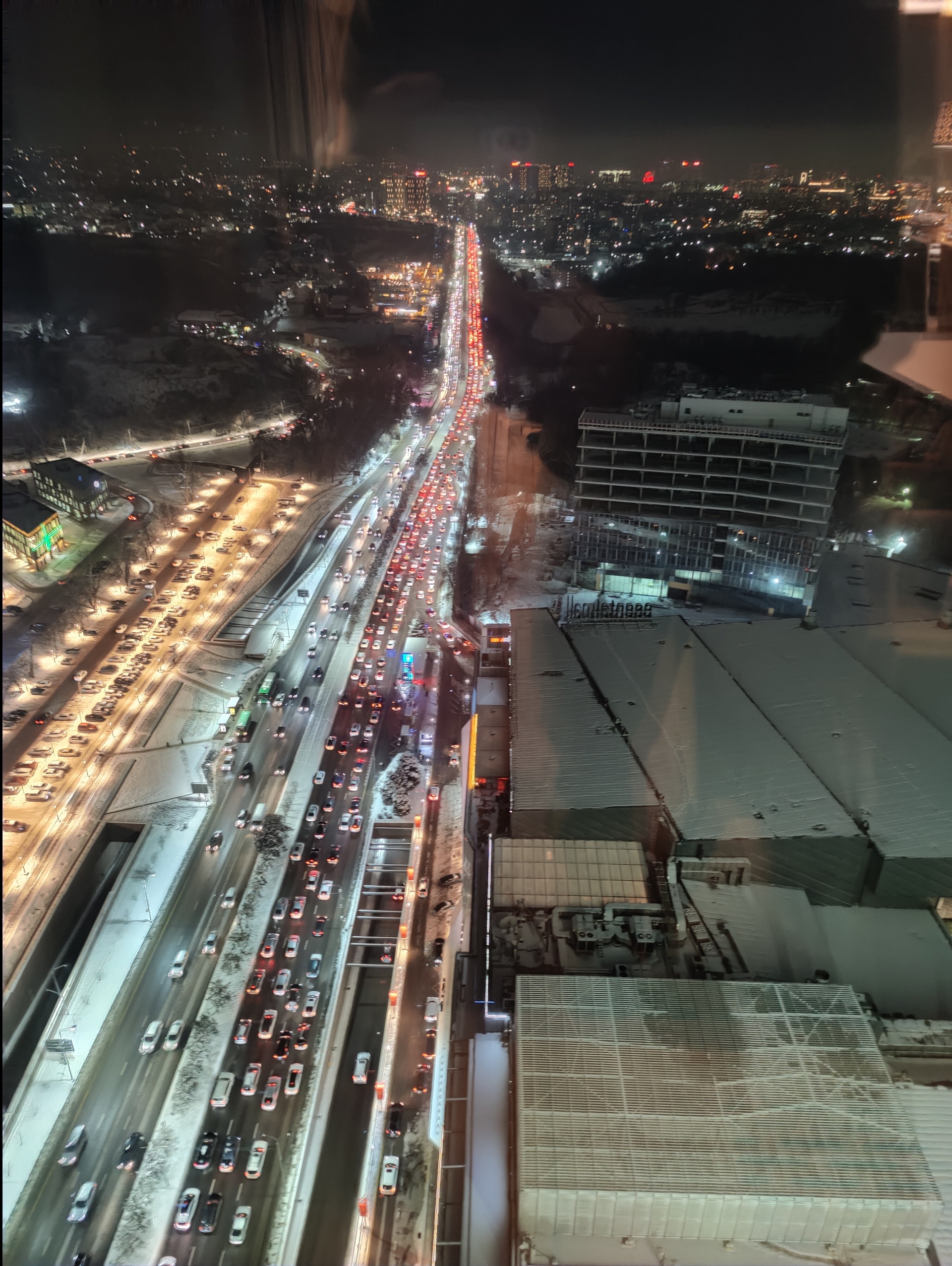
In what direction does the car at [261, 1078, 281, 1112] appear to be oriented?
away from the camera

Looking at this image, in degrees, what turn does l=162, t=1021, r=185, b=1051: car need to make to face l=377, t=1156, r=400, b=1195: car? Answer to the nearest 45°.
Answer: approximately 90° to its left

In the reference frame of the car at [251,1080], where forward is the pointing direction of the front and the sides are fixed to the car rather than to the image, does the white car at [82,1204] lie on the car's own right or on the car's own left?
on the car's own left

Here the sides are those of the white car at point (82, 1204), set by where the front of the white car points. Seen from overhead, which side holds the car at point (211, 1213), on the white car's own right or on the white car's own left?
on the white car's own left

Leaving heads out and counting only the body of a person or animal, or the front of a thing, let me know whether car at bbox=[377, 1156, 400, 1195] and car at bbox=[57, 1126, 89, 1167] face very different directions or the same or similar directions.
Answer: very different directions

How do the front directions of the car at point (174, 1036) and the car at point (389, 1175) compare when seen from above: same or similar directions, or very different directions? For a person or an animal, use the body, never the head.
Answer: very different directions

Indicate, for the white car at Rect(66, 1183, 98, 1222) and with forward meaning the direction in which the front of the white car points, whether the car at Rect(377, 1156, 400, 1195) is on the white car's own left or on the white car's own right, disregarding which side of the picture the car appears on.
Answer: on the white car's own left

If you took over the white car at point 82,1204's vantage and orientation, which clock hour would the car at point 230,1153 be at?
The car is roughly at 8 o'clock from the white car.

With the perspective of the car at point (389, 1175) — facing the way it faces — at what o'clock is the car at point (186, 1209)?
the car at point (186, 1209) is roughly at 9 o'clock from the car at point (389, 1175).

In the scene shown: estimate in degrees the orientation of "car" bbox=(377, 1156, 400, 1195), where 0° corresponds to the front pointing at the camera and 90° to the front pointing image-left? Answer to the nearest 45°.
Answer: approximately 180°

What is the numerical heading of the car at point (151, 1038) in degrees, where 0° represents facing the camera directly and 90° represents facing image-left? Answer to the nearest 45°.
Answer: approximately 45°

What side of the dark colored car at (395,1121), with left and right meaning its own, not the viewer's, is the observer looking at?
back

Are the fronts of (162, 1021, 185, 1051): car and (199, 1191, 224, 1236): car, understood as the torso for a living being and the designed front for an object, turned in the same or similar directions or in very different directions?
very different directions
